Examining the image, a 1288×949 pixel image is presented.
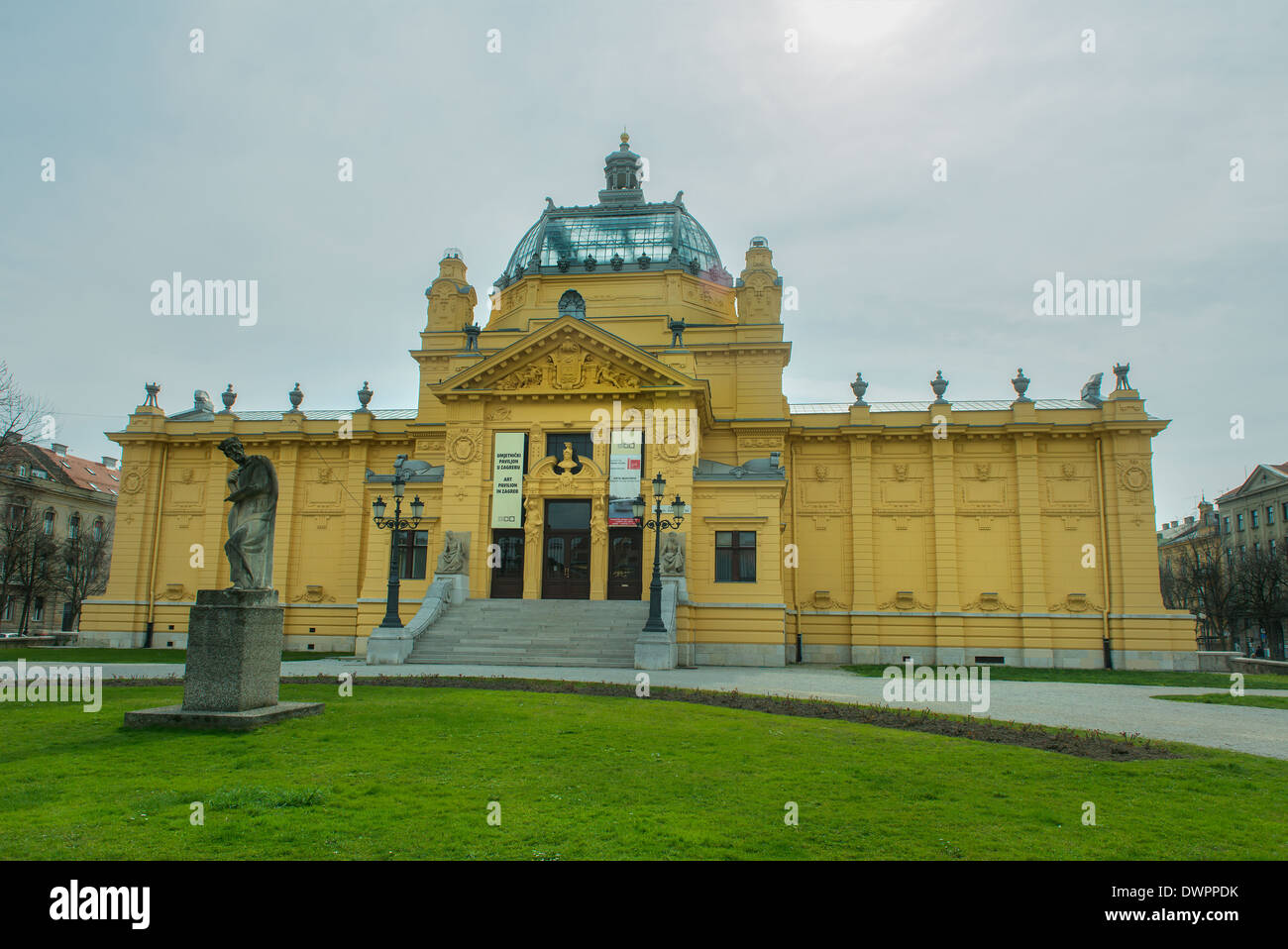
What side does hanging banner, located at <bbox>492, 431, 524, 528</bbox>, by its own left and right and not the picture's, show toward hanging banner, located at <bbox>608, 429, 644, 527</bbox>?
left

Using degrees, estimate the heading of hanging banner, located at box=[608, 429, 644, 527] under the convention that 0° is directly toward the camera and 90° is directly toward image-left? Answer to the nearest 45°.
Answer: approximately 0°

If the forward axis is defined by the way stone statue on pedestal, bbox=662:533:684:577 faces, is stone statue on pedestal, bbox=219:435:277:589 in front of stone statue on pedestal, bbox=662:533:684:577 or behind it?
in front

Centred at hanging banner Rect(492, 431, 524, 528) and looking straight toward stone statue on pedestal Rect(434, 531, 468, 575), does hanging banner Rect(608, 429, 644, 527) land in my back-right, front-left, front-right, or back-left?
back-left

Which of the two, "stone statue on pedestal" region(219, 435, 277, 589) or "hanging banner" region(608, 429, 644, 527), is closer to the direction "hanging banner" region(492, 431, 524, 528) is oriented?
the stone statue on pedestal

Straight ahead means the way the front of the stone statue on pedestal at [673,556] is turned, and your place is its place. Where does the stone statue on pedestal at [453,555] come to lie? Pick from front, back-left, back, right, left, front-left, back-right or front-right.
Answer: right

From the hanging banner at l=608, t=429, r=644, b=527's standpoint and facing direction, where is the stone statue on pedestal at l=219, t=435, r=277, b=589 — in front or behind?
in front
